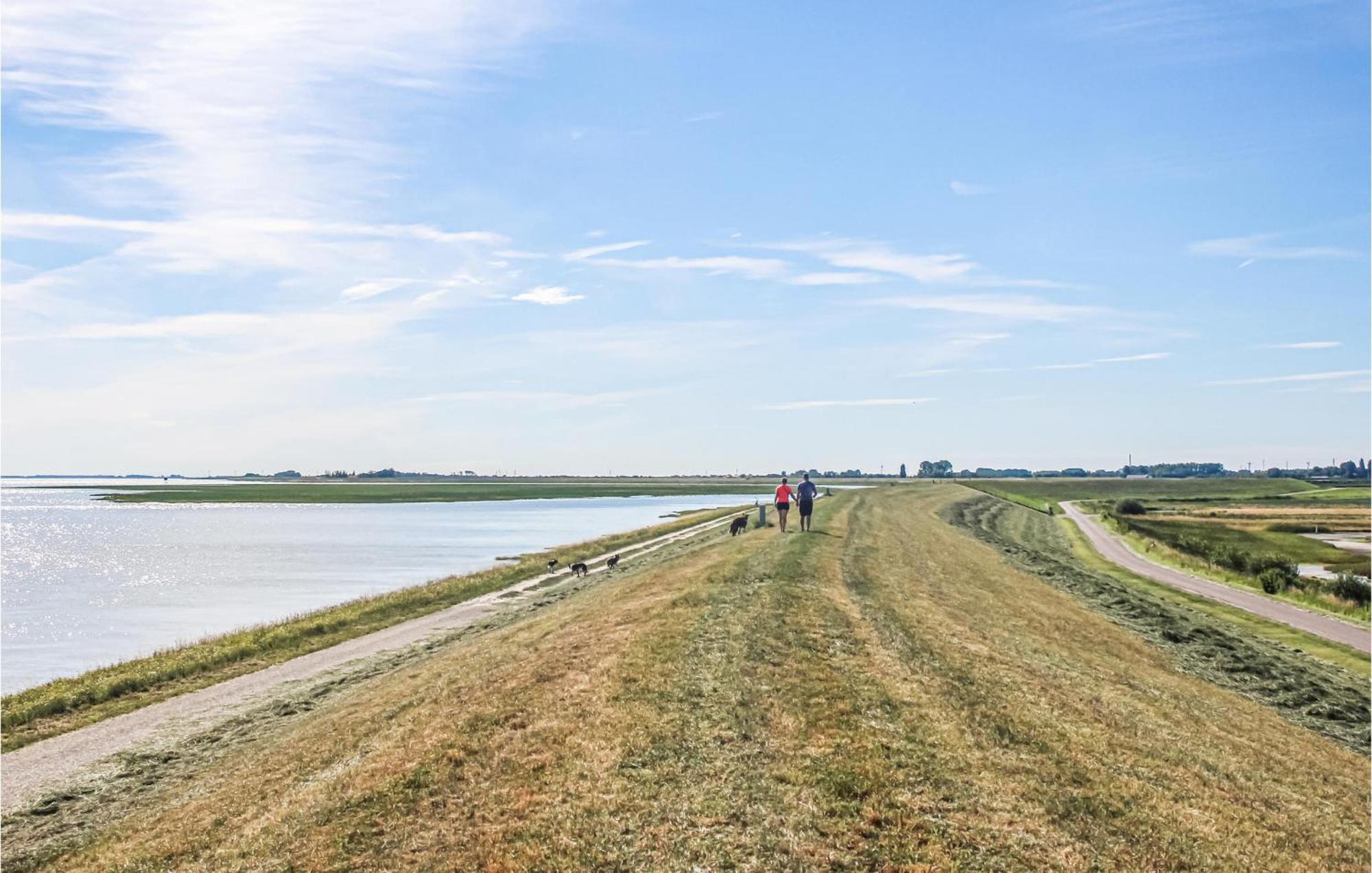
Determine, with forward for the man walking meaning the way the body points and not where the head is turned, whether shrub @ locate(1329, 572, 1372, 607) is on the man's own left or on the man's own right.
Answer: on the man's own right

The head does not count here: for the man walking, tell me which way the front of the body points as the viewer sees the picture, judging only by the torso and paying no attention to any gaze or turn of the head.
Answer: away from the camera

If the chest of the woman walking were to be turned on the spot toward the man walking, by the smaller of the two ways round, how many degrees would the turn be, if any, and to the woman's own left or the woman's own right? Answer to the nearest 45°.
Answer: approximately 45° to the woman's own right

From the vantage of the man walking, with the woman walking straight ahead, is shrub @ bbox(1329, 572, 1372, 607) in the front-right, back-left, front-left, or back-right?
back-left

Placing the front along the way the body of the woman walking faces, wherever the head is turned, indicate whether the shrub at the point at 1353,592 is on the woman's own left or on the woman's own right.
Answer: on the woman's own right

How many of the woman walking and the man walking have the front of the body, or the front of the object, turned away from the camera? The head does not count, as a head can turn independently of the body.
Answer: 2

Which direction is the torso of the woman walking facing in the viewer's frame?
away from the camera

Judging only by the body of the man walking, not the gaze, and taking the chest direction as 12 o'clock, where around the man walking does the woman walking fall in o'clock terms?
The woman walking is roughly at 8 o'clock from the man walking.
